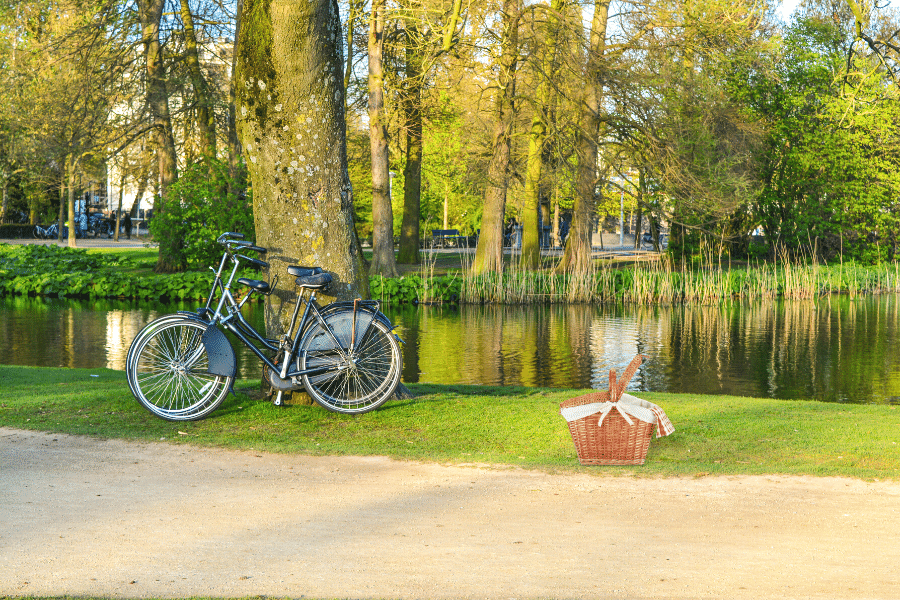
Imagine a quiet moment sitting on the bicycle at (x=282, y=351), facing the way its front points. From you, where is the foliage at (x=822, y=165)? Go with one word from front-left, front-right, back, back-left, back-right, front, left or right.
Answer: back-right

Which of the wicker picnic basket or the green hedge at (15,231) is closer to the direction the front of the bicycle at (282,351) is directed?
the green hedge

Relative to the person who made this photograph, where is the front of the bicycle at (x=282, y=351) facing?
facing to the left of the viewer

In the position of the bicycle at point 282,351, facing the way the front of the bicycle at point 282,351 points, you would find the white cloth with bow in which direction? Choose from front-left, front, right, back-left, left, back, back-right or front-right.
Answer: back-left

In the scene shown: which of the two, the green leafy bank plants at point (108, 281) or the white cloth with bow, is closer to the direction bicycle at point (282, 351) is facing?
the green leafy bank plants

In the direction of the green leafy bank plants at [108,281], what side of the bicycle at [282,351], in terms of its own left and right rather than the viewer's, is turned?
right

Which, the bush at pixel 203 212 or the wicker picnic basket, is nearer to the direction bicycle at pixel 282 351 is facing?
the bush

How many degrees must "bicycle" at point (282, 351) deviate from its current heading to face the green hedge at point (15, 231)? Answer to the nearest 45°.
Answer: approximately 90° to its right

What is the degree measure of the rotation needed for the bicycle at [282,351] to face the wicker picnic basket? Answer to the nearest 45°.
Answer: approximately 135° to its left

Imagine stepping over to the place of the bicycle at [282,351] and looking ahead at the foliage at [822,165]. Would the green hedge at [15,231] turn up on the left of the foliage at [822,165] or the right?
left
